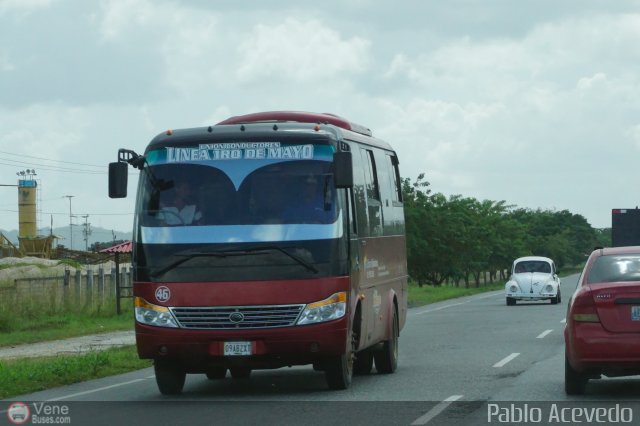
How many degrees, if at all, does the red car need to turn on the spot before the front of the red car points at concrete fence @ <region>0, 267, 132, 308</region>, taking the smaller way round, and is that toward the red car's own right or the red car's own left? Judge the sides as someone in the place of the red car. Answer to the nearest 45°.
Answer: approximately 45° to the red car's own left

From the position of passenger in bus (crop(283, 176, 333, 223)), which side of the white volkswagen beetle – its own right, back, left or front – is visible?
front

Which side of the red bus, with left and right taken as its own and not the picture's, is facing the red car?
left

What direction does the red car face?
away from the camera

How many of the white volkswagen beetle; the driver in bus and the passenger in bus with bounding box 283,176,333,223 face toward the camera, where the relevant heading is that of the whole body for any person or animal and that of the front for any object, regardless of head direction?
3

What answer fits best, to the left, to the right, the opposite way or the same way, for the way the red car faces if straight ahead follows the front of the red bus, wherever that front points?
the opposite way

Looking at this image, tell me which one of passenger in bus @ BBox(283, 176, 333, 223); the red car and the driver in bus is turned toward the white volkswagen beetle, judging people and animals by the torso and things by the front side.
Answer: the red car

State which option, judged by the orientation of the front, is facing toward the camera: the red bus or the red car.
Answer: the red bus

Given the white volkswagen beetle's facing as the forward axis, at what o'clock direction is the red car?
The red car is roughly at 12 o'clock from the white volkswagen beetle.

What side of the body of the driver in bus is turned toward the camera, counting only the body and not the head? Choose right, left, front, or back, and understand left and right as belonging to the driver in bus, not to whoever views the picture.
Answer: front

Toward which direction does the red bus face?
toward the camera

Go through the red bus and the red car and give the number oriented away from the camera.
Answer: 1

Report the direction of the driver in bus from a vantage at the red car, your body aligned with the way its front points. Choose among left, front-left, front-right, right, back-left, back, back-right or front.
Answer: left

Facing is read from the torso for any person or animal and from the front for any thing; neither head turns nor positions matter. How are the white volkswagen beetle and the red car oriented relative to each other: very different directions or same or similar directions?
very different directions

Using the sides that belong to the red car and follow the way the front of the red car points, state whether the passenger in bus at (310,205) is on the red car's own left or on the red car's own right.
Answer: on the red car's own left
